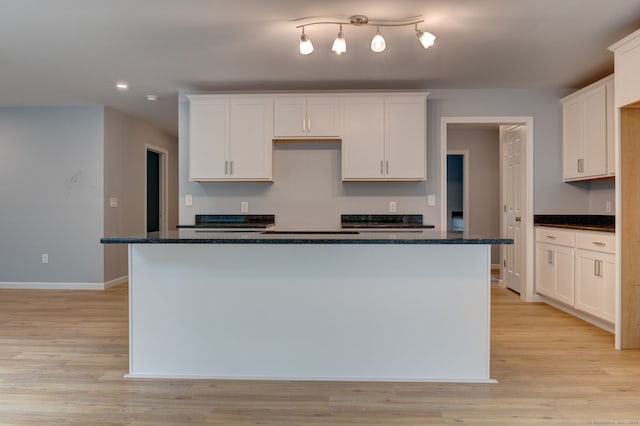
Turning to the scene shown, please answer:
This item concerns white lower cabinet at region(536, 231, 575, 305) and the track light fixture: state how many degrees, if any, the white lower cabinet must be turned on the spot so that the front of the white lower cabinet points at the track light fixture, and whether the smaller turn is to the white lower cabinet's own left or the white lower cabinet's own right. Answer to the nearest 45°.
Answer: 0° — it already faces it

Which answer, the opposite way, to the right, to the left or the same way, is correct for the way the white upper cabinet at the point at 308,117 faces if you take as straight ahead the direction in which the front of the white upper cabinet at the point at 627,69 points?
to the left

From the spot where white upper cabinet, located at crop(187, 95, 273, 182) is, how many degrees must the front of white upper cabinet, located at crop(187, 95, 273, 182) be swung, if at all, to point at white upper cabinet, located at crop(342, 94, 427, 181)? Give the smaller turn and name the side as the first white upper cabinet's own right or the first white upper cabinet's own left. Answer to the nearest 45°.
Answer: approximately 90° to the first white upper cabinet's own left

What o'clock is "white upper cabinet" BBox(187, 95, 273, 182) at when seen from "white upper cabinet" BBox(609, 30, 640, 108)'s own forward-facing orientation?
"white upper cabinet" BBox(187, 95, 273, 182) is roughly at 1 o'clock from "white upper cabinet" BBox(609, 30, 640, 108).

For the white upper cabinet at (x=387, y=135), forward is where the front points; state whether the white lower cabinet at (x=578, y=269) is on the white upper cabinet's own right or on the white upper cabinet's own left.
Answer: on the white upper cabinet's own left

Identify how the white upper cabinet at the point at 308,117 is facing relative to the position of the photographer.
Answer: facing the viewer

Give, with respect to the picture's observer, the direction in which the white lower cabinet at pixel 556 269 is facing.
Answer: facing the viewer and to the left of the viewer

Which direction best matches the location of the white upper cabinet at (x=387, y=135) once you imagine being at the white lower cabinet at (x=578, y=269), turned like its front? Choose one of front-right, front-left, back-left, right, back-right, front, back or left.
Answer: front-right

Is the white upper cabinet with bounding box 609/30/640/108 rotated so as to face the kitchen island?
yes

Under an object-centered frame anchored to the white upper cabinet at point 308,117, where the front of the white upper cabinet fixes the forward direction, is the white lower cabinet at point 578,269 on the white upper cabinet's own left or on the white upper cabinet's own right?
on the white upper cabinet's own left

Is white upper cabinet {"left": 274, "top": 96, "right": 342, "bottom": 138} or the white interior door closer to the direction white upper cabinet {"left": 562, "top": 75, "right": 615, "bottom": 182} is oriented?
the white upper cabinet

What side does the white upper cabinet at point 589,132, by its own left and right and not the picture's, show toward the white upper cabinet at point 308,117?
front

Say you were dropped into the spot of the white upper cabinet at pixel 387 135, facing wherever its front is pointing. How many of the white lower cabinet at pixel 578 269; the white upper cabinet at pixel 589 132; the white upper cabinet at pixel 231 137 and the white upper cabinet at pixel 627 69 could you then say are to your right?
1

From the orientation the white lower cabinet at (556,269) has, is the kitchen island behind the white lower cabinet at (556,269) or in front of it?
in front

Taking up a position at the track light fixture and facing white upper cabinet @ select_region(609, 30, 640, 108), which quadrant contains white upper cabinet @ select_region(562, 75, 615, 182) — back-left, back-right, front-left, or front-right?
front-left

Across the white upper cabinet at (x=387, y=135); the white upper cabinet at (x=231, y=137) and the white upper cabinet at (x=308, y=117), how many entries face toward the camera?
3

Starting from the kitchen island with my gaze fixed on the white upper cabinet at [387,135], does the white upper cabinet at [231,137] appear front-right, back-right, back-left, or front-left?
front-left

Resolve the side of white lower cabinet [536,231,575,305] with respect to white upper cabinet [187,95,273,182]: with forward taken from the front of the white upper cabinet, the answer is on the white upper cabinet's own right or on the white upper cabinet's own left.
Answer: on the white upper cabinet's own left

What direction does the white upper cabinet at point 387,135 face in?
toward the camera
